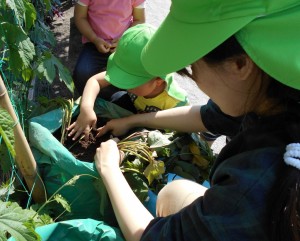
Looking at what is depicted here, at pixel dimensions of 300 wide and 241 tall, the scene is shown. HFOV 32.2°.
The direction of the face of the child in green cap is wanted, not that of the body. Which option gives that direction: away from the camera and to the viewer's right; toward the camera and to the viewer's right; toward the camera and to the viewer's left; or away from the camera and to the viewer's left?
toward the camera and to the viewer's left

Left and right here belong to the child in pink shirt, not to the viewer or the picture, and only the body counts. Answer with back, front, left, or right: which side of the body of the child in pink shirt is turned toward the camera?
front

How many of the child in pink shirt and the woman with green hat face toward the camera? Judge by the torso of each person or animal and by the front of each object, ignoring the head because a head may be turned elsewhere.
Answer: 1

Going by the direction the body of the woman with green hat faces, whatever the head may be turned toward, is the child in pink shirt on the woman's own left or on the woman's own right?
on the woman's own right

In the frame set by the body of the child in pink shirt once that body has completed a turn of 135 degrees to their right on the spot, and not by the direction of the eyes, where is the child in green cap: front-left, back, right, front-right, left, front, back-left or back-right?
back-left

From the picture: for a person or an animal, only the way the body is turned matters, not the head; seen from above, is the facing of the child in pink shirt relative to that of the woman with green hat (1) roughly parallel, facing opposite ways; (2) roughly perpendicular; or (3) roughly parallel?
roughly perpendicular

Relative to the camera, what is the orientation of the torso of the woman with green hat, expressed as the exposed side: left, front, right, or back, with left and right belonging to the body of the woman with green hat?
left

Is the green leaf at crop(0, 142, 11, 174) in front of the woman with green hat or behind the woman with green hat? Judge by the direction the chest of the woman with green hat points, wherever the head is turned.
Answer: in front

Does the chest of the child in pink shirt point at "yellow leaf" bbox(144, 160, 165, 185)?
yes

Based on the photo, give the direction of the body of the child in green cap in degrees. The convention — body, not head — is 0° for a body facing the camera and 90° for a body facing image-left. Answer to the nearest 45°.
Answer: approximately 45°

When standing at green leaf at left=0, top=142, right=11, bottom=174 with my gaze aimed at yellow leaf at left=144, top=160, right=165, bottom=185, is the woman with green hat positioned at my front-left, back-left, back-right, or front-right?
front-right

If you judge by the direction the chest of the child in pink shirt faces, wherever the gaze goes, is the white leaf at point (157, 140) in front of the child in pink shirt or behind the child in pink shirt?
in front

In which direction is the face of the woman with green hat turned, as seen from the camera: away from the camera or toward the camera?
away from the camera
